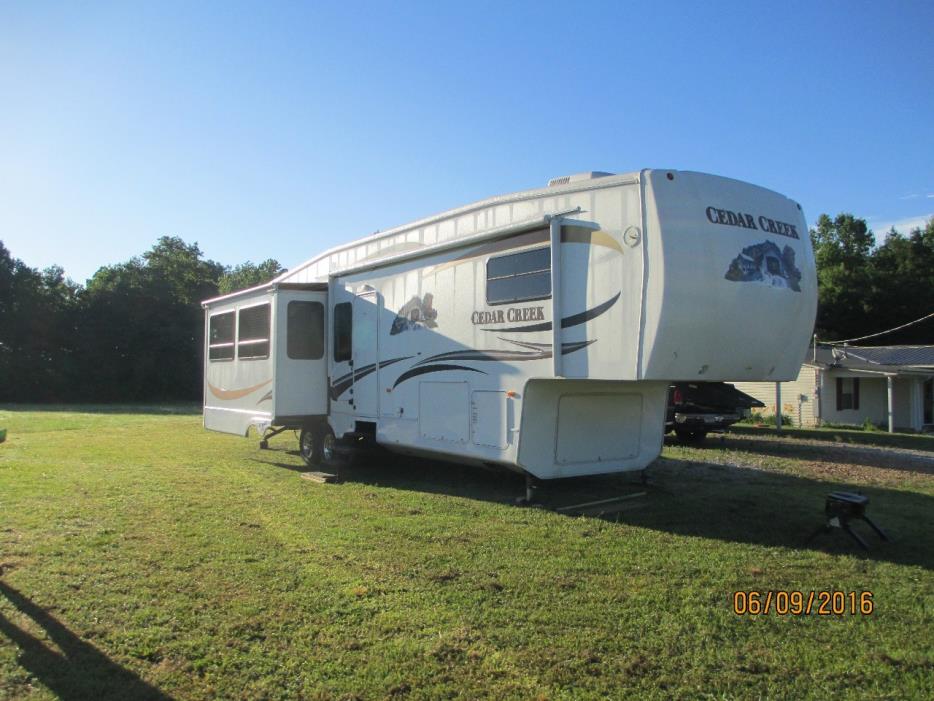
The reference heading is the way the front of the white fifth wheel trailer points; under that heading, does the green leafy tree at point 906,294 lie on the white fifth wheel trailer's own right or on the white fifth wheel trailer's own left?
on the white fifth wheel trailer's own left

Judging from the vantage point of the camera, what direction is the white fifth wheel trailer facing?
facing the viewer and to the right of the viewer

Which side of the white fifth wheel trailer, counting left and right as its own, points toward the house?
left

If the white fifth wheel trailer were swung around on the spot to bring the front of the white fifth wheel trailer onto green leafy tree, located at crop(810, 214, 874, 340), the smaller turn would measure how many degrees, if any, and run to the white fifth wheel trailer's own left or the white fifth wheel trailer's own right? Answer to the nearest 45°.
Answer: approximately 90° to the white fifth wheel trailer's own left

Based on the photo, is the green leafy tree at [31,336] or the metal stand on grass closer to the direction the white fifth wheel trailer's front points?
the metal stand on grass

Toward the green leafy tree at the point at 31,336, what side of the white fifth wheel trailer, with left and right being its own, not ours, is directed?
back

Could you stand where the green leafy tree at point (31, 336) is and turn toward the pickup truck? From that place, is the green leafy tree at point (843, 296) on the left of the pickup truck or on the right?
left

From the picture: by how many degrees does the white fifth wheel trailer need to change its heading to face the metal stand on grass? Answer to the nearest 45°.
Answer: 0° — it already faces it

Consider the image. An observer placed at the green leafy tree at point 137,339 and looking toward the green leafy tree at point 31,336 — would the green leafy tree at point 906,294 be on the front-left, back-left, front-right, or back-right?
back-left

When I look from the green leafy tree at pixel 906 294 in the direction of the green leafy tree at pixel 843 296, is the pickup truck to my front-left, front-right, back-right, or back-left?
front-left

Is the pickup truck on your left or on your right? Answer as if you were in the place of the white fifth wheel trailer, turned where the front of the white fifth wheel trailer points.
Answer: on your left

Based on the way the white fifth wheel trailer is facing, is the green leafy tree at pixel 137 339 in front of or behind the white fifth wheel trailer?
behind
